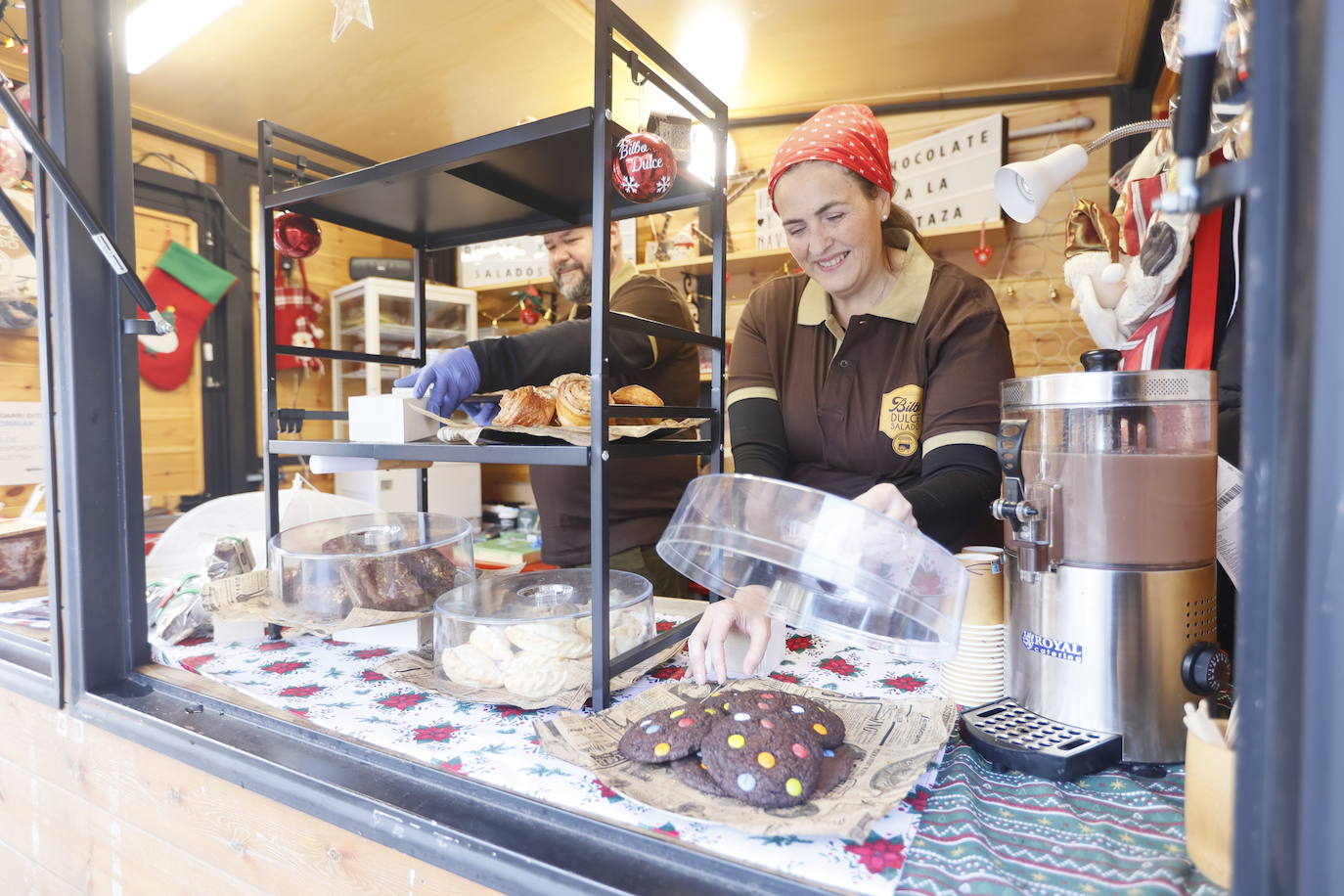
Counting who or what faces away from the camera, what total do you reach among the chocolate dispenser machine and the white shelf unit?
0

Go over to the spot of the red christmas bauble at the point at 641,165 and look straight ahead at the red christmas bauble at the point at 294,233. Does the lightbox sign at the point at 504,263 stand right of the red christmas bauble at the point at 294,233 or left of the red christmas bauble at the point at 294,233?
right

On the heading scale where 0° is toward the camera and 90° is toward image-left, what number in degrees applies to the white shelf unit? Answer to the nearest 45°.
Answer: approximately 315°

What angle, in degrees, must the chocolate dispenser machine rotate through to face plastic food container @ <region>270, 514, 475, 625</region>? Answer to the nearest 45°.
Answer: approximately 45° to its right

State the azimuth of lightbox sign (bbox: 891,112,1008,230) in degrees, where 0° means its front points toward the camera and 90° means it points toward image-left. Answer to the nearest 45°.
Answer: approximately 45°

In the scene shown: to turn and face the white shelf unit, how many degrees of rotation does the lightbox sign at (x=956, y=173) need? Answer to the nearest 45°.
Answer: approximately 45° to its right

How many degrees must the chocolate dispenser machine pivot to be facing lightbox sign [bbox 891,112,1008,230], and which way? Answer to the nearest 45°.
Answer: approximately 135° to its right

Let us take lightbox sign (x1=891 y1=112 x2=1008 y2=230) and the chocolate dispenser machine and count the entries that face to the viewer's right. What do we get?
0

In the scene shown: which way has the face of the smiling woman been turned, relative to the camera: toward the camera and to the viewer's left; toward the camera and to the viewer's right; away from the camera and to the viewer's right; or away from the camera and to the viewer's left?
toward the camera and to the viewer's left
